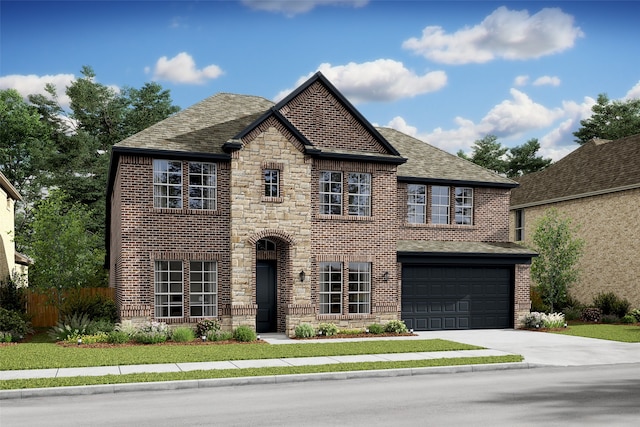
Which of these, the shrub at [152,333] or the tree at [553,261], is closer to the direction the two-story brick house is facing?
the shrub

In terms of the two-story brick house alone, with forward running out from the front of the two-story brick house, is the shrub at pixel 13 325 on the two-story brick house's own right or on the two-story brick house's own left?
on the two-story brick house's own right

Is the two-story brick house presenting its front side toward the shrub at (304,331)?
yes

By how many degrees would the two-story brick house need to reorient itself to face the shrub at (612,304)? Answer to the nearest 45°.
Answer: approximately 135° to its left

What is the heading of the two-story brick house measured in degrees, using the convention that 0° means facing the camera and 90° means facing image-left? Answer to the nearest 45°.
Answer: approximately 0°

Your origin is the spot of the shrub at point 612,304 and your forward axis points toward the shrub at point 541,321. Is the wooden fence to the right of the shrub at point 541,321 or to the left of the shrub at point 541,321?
right

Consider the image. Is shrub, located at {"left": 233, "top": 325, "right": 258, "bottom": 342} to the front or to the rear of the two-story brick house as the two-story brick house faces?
to the front

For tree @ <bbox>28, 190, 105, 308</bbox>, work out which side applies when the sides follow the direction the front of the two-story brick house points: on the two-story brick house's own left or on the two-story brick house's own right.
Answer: on the two-story brick house's own right
